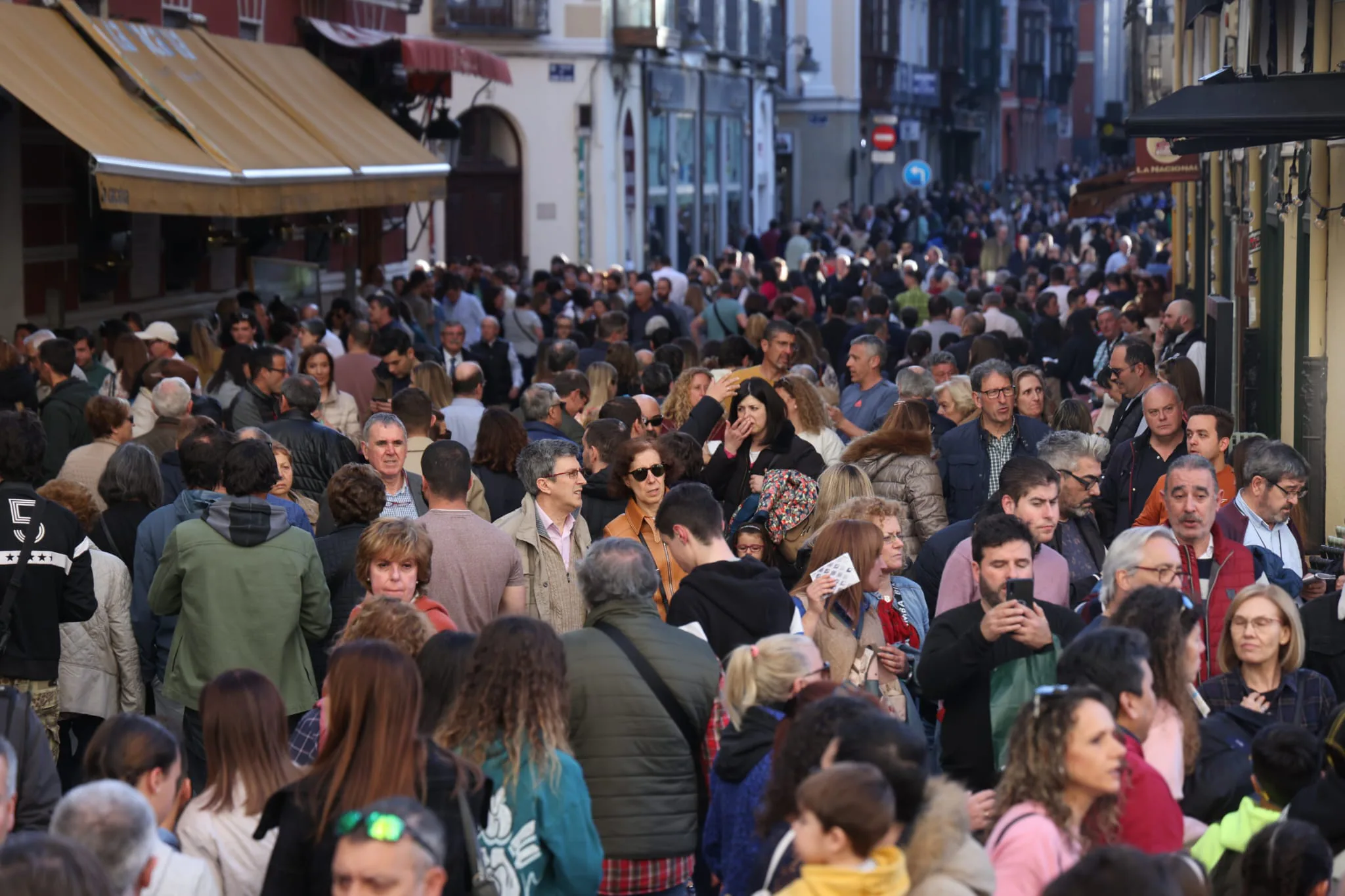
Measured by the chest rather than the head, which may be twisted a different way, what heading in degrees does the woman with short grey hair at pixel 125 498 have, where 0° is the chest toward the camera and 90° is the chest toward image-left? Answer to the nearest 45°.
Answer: approximately 180°

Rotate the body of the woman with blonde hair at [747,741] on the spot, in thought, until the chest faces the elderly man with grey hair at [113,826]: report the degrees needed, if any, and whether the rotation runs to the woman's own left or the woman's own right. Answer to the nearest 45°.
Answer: approximately 180°

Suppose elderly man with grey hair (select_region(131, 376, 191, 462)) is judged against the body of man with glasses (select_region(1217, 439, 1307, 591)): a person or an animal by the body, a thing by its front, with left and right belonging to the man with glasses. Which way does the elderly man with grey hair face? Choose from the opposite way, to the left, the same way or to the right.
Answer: the opposite way

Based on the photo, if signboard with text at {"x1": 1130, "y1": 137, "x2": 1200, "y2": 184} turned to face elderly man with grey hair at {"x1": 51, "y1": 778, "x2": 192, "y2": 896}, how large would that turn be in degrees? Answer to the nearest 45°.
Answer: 0° — it already faces them

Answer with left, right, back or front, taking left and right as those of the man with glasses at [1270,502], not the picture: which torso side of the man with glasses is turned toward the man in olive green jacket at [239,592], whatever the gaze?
right

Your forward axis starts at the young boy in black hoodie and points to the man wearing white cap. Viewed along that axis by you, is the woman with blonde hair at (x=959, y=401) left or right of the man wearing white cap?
right
